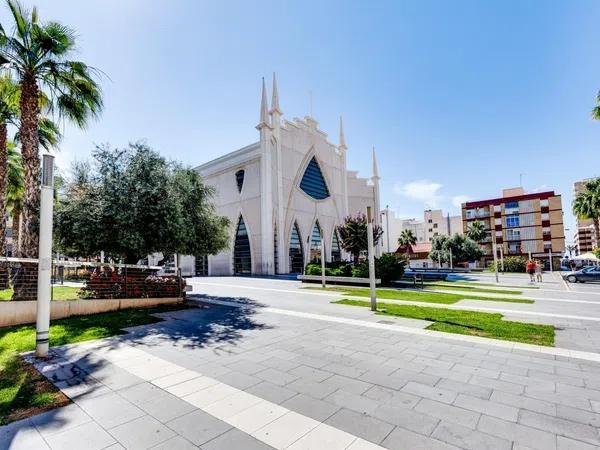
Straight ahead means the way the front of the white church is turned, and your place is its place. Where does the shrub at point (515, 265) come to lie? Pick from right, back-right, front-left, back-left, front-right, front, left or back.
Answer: front-left

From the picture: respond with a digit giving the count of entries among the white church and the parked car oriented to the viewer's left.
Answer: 1

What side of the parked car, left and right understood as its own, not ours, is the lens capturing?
left

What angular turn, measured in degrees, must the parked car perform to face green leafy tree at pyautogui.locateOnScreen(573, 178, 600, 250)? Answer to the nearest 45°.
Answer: approximately 90° to its right

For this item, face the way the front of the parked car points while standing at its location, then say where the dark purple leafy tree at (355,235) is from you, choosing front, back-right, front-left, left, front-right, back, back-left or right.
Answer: front-left

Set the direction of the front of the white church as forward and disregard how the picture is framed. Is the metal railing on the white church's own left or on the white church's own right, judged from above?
on the white church's own right

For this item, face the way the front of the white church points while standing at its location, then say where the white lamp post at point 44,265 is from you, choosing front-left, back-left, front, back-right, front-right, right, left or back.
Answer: front-right

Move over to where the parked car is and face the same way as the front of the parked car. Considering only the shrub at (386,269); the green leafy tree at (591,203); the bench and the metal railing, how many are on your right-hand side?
1
